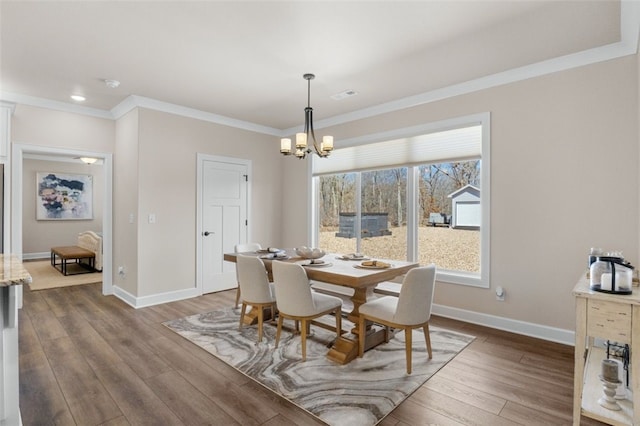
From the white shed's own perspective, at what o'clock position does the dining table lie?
The dining table is roughly at 1 o'clock from the white shed.

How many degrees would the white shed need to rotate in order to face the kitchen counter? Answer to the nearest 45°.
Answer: approximately 45° to its right

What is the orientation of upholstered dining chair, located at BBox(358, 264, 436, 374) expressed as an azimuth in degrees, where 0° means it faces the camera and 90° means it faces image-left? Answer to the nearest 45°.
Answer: approximately 135°

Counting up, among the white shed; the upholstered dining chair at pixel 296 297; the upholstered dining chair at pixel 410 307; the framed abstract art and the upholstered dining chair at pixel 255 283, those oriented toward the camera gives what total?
2

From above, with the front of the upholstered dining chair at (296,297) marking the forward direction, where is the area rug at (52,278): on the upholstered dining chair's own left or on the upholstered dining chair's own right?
on the upholstered dining chair's own left

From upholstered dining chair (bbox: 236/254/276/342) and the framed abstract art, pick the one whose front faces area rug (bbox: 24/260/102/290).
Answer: the framed abstract art

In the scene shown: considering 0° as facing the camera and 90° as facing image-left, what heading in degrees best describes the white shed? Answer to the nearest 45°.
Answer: approximately 0°

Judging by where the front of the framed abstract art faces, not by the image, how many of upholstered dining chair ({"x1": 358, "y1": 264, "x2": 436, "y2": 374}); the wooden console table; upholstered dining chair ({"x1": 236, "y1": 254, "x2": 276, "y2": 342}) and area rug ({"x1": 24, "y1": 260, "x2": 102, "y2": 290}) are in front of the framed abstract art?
4

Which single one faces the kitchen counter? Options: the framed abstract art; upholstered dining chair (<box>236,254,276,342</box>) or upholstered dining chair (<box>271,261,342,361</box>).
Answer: the framed abstract art

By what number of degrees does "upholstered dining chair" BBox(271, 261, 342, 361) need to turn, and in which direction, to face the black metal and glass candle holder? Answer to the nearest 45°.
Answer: approximately 90° to its right

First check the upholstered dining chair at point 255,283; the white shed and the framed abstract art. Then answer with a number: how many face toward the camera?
2

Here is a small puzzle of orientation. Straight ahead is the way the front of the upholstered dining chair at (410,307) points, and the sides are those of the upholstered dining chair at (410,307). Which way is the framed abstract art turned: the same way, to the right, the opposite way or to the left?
the opposite way
